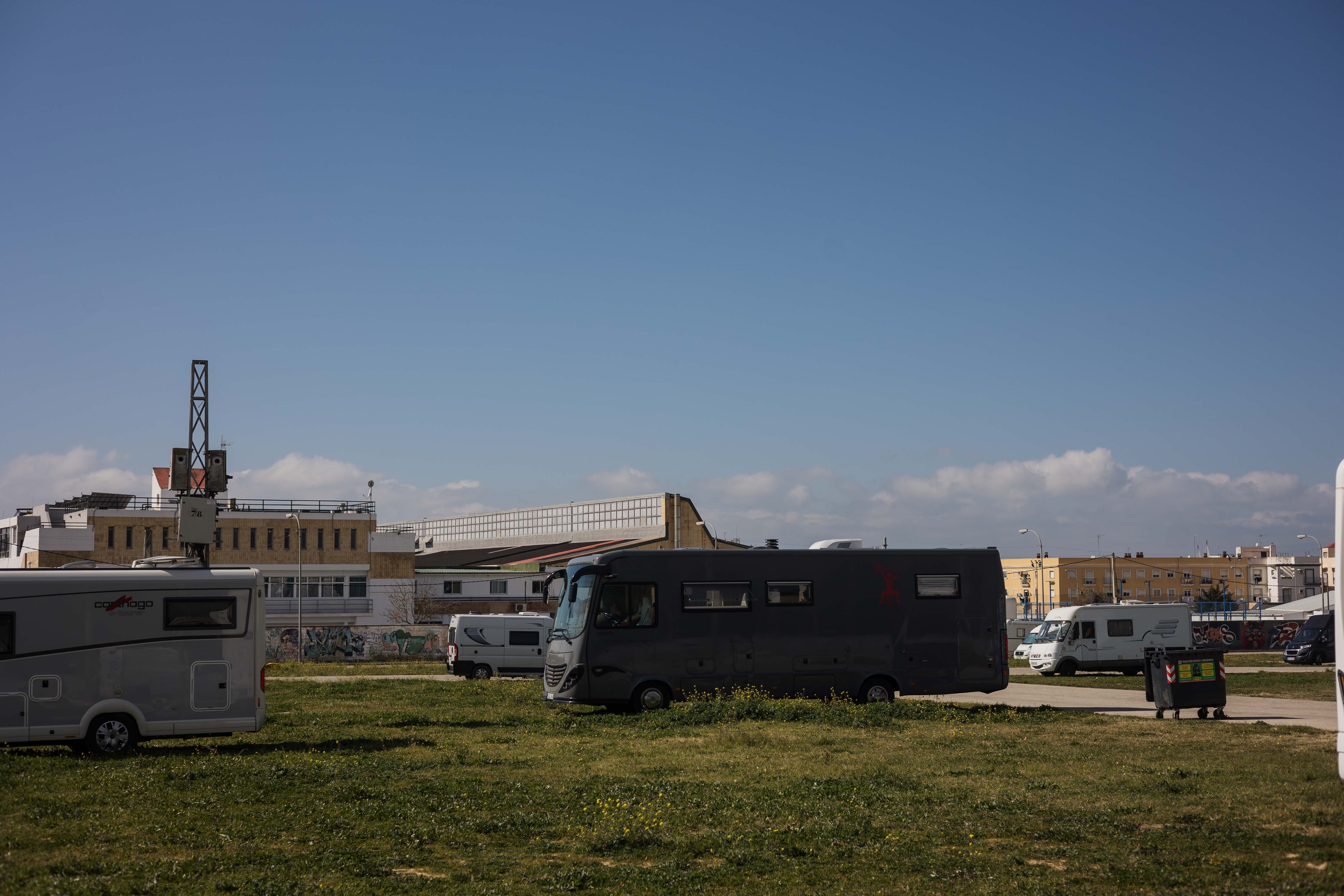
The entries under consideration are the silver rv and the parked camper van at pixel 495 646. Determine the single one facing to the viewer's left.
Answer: the silver rv

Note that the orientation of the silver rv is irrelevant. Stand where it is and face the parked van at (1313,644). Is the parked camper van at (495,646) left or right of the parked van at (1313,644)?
left

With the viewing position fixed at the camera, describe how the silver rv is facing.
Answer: facing to the left of the viewer

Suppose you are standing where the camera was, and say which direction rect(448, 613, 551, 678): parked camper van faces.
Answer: facing to the right of the viewer

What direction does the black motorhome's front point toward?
to the viewer's left

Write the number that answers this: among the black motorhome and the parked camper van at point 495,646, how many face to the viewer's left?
1

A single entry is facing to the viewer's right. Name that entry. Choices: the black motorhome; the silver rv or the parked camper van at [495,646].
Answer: the parked camper van

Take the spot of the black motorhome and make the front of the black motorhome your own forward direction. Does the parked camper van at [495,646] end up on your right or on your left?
on your right

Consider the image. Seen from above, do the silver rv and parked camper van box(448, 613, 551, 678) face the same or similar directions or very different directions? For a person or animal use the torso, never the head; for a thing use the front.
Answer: very different directions

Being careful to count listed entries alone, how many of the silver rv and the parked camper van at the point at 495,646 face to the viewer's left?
1

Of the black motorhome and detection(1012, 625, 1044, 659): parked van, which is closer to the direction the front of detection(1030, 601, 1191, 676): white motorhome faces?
the black motorhome

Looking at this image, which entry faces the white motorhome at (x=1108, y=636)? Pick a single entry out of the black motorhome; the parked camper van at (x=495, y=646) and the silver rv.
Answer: the parked camper van
